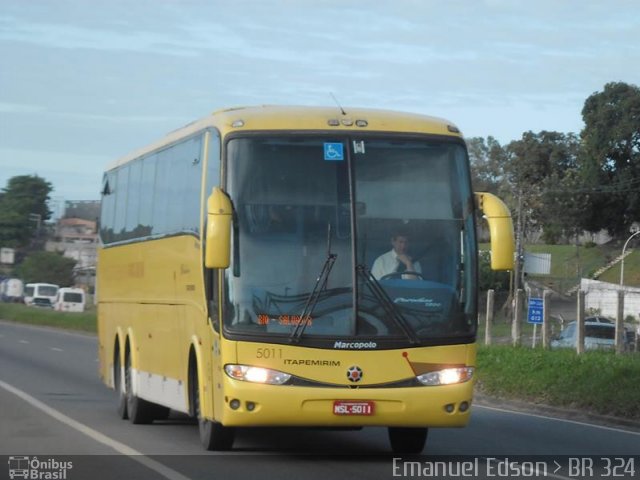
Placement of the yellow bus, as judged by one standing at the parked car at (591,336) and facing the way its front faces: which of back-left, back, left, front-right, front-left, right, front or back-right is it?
left

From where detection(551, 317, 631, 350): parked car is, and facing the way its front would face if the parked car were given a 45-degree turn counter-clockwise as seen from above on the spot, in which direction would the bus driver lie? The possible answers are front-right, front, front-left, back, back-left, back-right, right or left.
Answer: front-left

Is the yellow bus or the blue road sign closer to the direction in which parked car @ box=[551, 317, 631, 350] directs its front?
the blue road sign

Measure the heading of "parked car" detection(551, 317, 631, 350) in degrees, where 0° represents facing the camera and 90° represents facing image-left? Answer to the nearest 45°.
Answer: approximately 90°

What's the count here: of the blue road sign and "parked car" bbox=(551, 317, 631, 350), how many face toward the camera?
1

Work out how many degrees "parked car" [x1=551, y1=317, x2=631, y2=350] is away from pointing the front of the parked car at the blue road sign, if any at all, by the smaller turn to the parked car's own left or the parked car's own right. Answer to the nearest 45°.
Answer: approximately 45° to the parked car's own left

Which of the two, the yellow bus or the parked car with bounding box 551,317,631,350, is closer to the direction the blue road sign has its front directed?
the yellow bus

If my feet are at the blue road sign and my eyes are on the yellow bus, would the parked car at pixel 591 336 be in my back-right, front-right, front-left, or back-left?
back-left

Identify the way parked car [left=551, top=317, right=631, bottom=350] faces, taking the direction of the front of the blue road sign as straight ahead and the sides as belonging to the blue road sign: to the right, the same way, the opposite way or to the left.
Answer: to the right

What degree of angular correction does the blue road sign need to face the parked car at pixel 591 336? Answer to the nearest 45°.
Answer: approximately 135° to its left

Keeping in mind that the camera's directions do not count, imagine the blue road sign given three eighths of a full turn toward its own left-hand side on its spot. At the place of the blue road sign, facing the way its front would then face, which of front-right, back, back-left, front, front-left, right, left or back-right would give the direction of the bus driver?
back-right

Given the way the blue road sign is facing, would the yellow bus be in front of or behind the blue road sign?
in front
